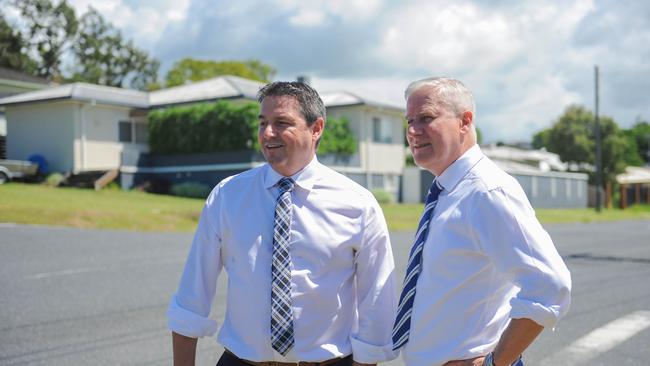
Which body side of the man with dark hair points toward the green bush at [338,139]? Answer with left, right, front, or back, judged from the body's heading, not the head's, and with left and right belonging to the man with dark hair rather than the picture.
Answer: back

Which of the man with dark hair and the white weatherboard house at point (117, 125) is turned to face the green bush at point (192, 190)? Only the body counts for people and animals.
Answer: the white weatherboard house

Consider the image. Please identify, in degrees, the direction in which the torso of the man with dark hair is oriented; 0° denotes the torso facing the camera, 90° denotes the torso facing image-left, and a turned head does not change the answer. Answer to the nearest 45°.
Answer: approximately 0°

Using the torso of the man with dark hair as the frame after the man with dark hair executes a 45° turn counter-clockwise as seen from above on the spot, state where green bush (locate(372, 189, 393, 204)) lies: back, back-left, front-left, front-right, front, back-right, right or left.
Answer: back-left

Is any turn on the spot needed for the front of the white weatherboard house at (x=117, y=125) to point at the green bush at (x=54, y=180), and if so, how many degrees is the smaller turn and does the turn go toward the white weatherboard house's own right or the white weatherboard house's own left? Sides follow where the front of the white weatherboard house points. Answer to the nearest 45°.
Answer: approximately 90° to the white weatherboard house's own right

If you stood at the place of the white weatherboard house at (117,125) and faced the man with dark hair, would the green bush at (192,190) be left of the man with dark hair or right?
left
